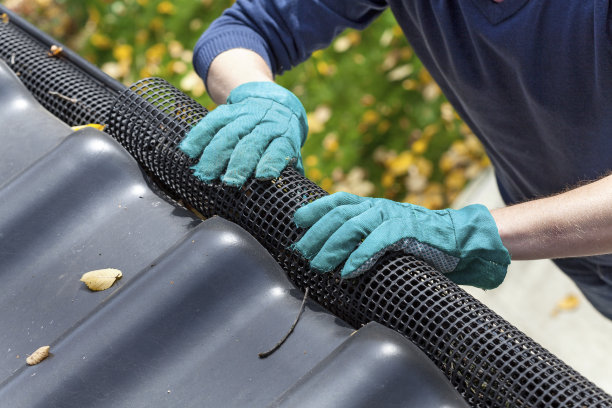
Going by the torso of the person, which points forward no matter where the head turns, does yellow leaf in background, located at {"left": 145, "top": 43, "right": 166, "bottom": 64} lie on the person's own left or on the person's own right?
on the person's own right

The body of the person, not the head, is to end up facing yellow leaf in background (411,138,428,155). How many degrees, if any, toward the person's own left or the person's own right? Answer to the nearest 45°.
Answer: approximately 135° to the person's own right

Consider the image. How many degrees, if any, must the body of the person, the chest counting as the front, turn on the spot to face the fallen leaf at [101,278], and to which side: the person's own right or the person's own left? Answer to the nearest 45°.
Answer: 0° — they already face it

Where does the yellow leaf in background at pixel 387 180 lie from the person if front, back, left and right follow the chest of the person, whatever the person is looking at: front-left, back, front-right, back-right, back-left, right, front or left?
back-right

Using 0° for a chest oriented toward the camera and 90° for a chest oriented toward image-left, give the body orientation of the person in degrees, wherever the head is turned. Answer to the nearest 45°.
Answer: approximately 45°

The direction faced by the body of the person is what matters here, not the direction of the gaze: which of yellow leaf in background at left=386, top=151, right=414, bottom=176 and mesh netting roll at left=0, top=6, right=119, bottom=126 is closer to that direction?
the mesh netting roll

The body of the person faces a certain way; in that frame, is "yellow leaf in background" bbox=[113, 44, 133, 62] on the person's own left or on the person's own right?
on the person's own right

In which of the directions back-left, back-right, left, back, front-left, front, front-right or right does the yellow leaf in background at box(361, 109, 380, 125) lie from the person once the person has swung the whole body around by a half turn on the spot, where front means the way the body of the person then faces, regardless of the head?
front-left

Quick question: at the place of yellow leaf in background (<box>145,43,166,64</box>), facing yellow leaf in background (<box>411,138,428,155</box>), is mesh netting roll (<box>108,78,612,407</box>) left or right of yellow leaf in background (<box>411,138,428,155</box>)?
right
